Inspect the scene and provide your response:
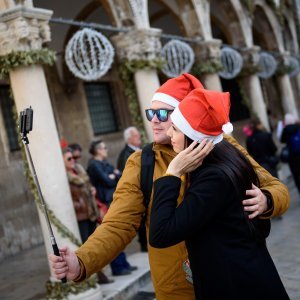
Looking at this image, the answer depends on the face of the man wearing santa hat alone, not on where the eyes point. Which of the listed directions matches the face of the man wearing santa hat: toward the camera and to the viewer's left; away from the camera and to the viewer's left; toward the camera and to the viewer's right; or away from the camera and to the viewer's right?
toward the camera and to the viewer's left

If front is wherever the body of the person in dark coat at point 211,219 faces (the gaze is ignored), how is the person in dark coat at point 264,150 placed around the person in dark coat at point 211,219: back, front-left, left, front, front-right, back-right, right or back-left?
right

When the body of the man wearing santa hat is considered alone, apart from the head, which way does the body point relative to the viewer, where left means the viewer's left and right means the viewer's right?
facing the viewer and to the left of the viewer

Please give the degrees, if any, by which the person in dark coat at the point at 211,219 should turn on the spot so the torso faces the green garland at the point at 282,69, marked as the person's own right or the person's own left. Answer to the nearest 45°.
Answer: approximately 90° to the person's own right

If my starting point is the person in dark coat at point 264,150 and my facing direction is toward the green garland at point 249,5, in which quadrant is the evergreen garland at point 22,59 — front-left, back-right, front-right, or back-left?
back-left

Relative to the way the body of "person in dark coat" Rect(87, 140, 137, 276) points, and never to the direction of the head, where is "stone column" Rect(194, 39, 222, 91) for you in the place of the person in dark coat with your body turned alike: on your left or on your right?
on your left

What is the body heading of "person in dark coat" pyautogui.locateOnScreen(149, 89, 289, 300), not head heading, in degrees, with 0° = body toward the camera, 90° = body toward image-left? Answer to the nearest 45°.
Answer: approximately 90°

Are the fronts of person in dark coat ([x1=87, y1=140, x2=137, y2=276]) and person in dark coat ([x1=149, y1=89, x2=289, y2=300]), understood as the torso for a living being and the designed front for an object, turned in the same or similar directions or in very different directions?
very different directions
